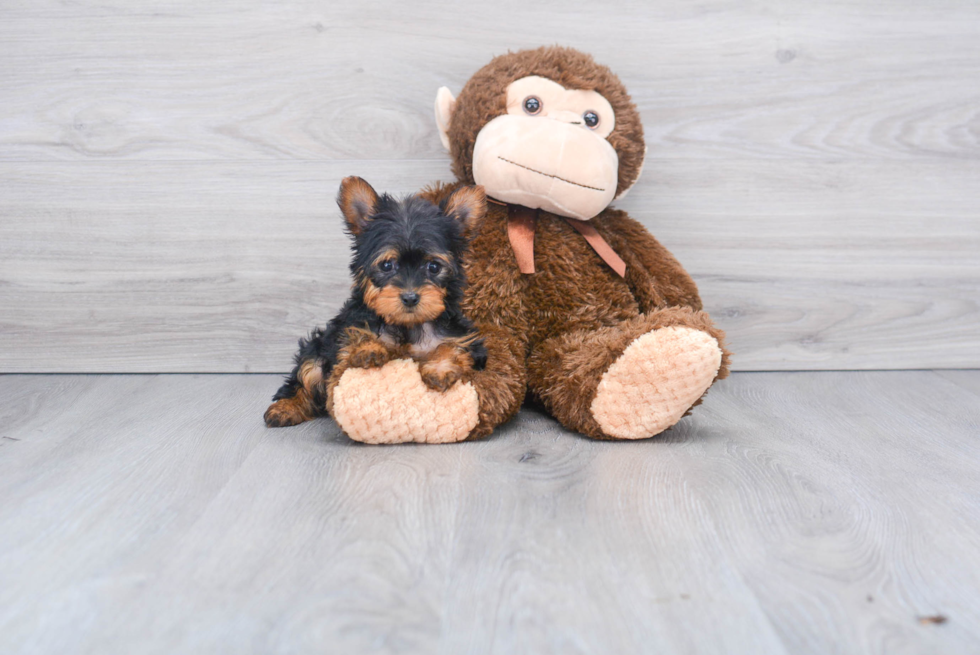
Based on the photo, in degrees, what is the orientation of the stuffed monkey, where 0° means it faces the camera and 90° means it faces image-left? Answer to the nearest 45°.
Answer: approximately 0°

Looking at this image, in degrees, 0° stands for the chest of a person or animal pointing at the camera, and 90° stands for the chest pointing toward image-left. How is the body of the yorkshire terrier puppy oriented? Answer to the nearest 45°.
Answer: approximately 315°
